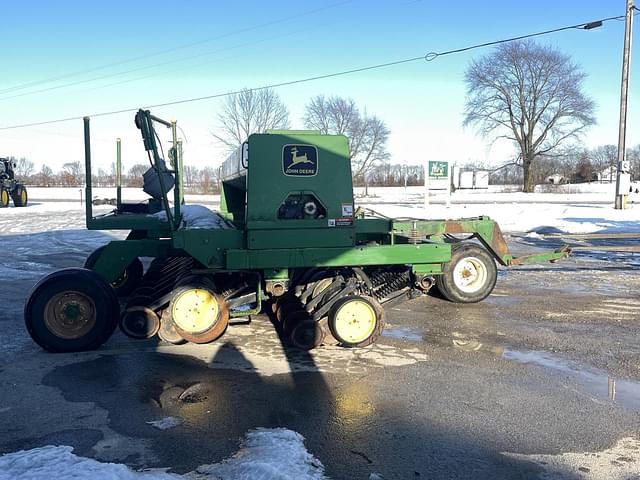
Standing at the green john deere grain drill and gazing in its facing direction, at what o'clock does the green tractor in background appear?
The green tractor in background is roughly at 8 o'clock from the green john deere grain drill.

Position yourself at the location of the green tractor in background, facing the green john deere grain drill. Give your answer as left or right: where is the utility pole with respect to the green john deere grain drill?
left

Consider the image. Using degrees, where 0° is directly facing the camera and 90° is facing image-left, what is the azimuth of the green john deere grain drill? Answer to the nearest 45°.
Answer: approximately 270°

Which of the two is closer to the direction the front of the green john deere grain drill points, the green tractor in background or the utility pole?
the utility pole

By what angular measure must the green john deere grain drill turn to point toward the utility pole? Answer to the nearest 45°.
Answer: approximately 45° to its left
